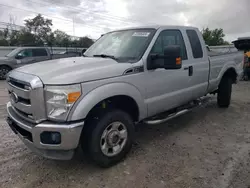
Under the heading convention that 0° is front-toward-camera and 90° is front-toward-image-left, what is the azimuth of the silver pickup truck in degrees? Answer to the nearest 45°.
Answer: approximately 45°

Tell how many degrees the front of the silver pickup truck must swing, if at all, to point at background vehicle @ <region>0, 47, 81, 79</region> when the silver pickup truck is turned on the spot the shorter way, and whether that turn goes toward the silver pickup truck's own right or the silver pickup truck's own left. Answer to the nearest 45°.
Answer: approximately 90° to the silver pickup truck's own right

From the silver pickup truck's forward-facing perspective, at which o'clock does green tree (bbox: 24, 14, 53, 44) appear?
The green tree is roughly at 4 o'clock from the silver pickup truck.

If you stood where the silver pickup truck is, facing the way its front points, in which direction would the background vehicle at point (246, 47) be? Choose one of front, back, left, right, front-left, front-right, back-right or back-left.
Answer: back
